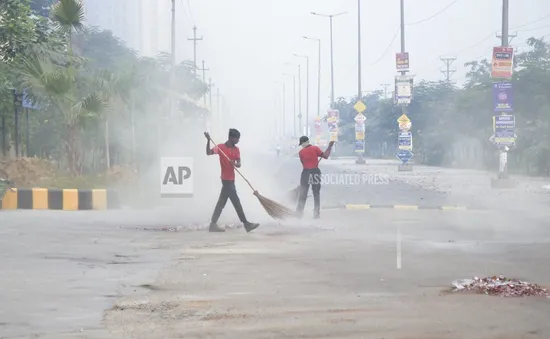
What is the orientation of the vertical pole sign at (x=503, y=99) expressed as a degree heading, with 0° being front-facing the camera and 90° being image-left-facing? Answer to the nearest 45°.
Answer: approximately 0°

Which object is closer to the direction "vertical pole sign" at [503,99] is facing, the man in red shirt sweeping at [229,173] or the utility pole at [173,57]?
the man in red shirt sweeping

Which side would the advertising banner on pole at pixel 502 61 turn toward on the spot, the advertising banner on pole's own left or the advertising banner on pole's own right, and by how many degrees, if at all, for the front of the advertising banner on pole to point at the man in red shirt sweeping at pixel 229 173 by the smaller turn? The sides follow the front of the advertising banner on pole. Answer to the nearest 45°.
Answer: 0° — it already faces them

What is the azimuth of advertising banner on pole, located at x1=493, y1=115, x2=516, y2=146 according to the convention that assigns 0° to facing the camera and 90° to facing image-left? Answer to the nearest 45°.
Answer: approximately 0°

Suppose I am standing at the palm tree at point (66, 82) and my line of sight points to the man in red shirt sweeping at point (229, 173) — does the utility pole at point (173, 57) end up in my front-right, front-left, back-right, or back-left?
back-left

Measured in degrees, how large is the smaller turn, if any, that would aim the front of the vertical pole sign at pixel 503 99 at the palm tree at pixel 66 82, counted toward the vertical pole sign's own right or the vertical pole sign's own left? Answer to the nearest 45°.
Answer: approximately 45° to the vertical pole sign's own right
